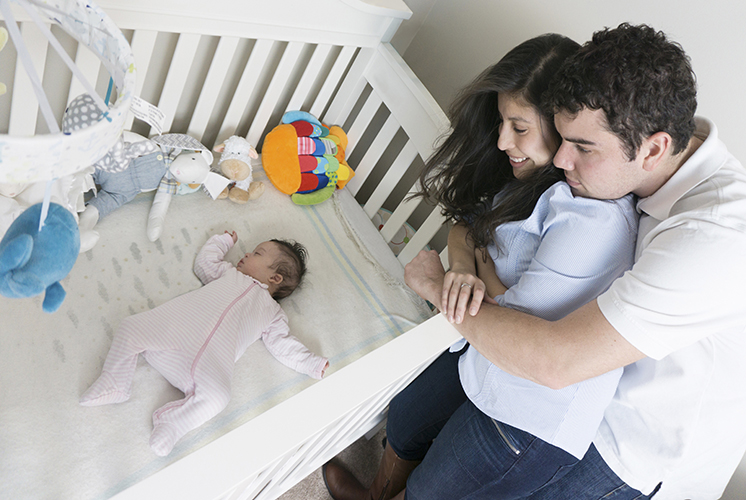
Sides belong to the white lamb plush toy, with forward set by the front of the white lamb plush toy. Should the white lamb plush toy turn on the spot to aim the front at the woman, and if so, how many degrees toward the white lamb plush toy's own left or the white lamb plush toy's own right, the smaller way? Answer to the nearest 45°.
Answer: approximately 45° to the white lamb plush toy's own left

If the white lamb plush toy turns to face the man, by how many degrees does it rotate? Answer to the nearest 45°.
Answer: approximately 45° to its left

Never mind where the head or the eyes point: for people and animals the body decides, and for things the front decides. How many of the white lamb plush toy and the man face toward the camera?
1

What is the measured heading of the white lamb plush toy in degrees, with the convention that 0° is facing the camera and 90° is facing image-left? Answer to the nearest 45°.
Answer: approximately 0°

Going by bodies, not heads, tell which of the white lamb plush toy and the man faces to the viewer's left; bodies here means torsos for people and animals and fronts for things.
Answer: the man

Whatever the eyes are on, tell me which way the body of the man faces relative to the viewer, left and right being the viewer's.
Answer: facing to the left of the viewer
